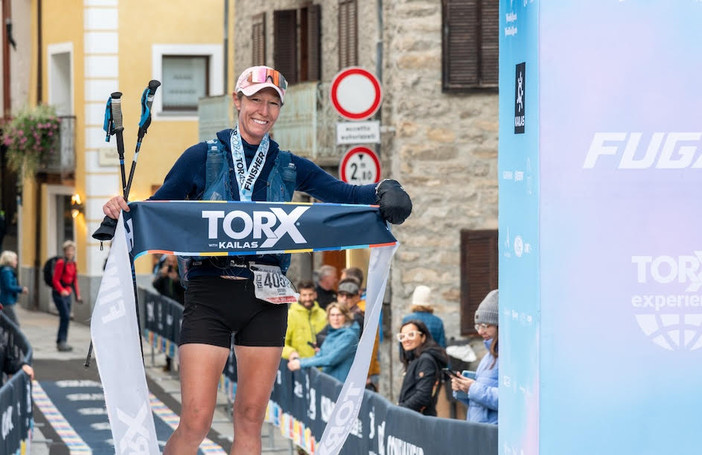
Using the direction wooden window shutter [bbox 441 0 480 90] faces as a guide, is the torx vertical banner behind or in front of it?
in front

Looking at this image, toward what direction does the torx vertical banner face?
toward the camera

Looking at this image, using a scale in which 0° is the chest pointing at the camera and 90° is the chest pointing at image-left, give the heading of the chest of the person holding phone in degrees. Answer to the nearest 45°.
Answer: approximately 90°

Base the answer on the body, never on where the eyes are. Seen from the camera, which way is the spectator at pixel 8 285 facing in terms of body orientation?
to the viewer's right

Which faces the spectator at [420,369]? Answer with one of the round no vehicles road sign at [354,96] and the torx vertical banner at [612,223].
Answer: the round no vehicles road sign

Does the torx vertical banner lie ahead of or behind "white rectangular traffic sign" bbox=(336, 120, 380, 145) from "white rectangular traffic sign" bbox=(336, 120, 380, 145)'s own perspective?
ahead

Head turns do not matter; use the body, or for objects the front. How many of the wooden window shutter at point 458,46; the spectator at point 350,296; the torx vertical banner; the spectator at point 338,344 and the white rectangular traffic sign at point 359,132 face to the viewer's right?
0

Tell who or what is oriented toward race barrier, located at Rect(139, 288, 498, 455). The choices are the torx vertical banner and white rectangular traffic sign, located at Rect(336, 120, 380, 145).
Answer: the white rectangular traffic sign

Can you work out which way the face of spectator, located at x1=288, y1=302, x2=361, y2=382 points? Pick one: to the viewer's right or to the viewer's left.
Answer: to the viewer's left

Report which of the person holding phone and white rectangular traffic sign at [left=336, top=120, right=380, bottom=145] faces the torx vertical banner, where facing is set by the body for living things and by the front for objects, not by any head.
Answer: the white rectangular traffic sign

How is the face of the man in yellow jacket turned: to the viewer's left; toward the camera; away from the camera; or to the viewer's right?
toward the camera
